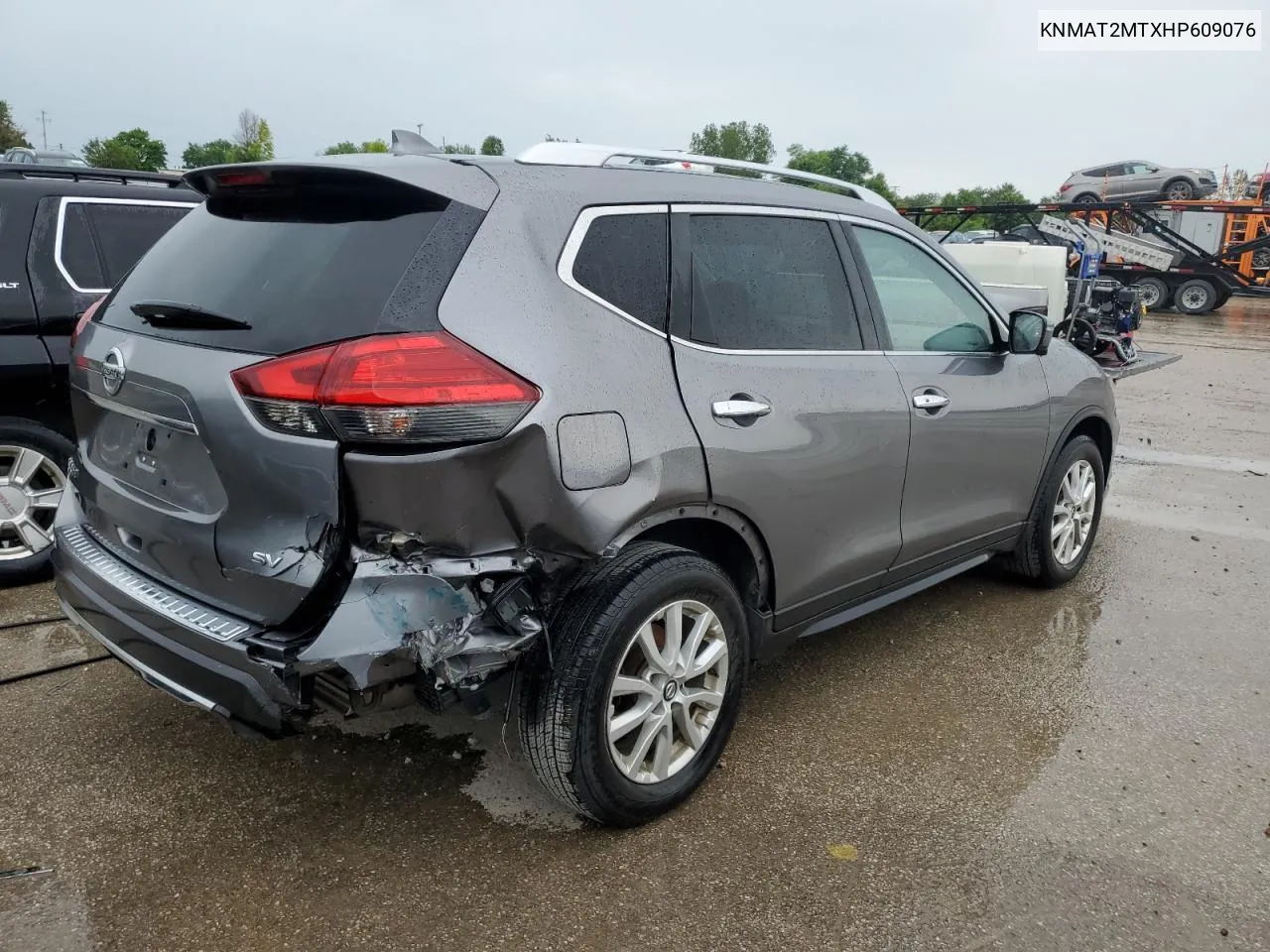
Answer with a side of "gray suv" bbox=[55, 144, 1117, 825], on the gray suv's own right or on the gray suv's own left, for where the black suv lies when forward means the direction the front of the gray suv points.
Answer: on the gray suv's own left

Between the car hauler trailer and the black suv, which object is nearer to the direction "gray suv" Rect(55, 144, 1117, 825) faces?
the car hauler trailer

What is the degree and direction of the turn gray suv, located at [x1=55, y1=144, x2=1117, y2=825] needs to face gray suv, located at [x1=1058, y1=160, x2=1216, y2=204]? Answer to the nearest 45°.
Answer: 0° — it already faces it

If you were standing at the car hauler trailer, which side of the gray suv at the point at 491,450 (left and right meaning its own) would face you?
front

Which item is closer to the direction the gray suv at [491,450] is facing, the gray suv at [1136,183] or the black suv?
the gray suv

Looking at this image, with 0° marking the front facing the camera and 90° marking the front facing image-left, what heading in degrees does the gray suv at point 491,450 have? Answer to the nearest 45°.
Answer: approximately 225°
